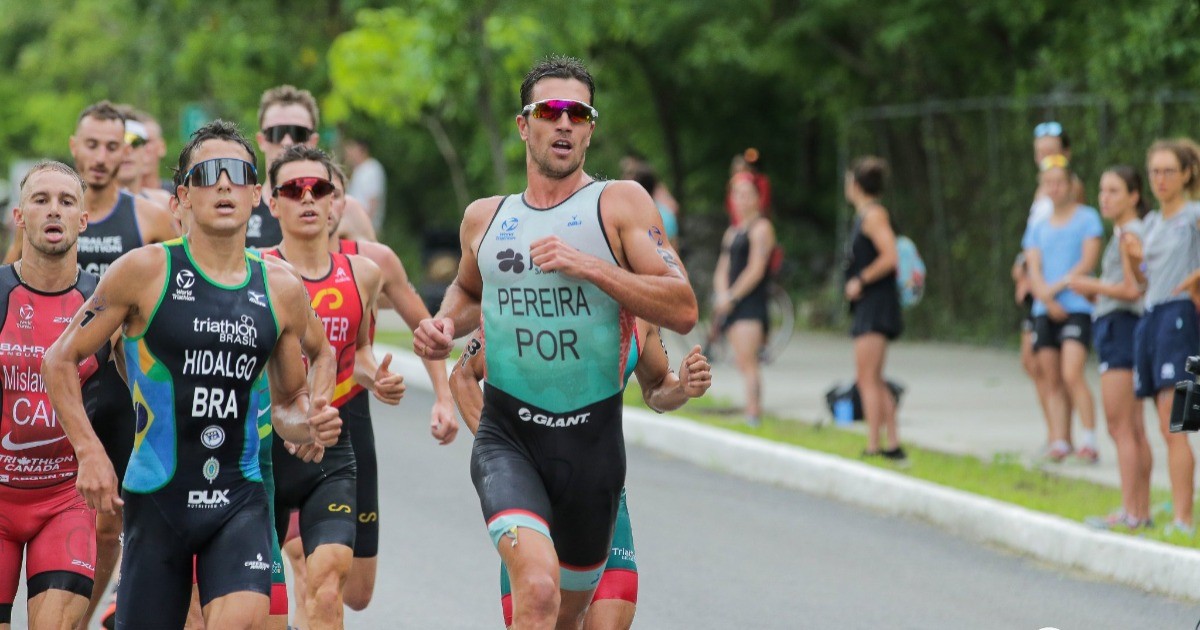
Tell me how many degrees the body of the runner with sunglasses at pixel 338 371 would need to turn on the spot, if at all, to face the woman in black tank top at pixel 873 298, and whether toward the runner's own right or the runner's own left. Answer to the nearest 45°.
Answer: approximately 135° to the runner's own left

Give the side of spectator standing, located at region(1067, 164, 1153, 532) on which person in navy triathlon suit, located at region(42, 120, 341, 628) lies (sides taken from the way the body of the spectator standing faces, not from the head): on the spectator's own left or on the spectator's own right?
on the spectator's own left

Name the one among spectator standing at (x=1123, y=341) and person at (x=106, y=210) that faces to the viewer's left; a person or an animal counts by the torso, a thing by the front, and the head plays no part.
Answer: the spectator standing

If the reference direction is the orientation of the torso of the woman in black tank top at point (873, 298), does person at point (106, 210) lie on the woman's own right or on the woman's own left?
on the woman's own left

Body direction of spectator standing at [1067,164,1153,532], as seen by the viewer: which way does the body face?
to the viewer's left

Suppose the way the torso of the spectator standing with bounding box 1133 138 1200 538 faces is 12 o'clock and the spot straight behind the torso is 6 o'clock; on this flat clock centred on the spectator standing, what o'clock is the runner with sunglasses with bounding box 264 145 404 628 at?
The runner with sunglasses is roughly at 12 o'clock from the spectator standing.

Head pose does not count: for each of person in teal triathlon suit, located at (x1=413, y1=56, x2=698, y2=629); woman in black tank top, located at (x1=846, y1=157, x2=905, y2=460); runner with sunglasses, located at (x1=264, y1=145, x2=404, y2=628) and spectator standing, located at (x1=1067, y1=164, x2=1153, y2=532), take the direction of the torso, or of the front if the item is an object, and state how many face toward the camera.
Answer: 2

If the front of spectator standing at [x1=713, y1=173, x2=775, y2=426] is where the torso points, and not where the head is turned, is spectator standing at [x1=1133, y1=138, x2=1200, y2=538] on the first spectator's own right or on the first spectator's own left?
on the first spectator's own left

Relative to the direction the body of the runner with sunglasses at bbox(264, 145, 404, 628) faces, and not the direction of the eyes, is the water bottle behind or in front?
behind

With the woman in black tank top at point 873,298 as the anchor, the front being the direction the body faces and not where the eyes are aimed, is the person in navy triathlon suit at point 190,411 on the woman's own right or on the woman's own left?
on the woman's own left

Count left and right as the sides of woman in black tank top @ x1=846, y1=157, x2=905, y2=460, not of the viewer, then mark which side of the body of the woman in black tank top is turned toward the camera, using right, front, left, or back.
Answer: left

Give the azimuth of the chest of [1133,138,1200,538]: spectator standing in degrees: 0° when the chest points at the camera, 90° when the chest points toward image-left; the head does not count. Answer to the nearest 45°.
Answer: approximately 45°

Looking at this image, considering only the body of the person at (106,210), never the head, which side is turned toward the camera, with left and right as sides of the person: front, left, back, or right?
front
